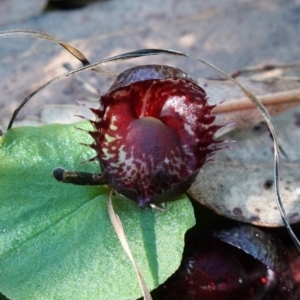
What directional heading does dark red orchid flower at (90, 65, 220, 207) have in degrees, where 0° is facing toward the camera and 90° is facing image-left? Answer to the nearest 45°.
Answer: approximately 0°
